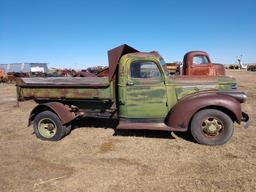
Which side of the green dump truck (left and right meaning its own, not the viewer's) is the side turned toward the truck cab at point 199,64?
left

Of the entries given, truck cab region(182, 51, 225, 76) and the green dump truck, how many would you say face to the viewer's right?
2

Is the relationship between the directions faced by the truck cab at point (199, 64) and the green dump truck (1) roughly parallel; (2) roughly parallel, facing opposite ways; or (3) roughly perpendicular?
roughly parallel

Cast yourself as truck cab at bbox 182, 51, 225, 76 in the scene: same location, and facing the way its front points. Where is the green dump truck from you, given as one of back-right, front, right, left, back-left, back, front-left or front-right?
right

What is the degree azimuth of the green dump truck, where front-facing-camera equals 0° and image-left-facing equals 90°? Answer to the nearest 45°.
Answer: approximately 270°

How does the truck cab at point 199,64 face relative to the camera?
to the viewer's right
